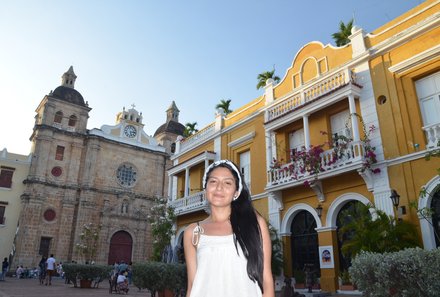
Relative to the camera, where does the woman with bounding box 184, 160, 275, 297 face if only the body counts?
toward the camera

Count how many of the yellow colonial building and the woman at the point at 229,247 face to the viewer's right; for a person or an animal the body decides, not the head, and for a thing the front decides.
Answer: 0

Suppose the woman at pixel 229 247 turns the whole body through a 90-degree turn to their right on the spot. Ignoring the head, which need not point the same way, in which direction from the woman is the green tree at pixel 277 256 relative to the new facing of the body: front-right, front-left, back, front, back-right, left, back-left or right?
right

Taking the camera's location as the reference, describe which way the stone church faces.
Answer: facing the viewer and to the right of the viewer

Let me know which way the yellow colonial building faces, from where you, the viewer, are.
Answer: facing the viewer and to the left of the viewer

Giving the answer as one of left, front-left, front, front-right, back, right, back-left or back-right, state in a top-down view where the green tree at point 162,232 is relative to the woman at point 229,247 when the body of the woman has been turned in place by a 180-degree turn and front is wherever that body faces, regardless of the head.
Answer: front

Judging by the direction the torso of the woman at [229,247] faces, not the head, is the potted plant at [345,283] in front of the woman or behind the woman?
behind

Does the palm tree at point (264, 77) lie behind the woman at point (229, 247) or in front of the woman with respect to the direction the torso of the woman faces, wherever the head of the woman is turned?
behind

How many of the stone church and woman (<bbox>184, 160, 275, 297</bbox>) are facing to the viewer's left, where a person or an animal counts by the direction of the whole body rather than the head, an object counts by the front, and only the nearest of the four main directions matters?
0

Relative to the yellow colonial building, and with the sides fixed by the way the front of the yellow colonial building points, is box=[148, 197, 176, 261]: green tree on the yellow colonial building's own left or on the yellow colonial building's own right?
on the yellow colonial building's own right

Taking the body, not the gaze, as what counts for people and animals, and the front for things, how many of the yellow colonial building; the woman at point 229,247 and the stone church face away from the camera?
0
